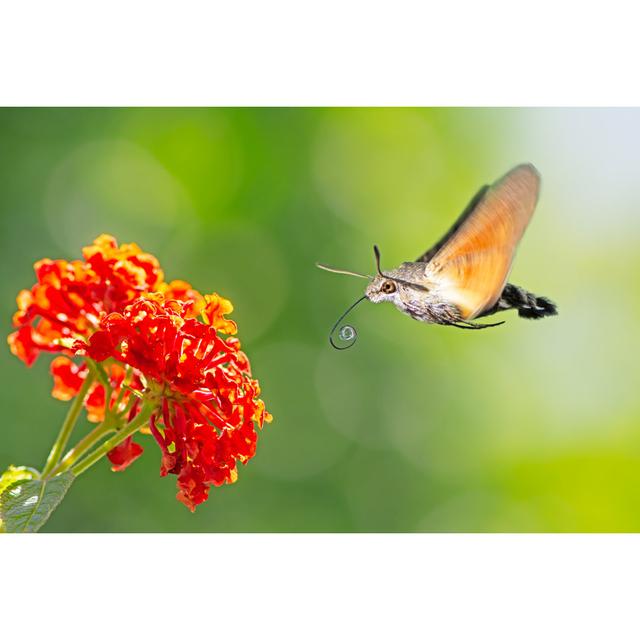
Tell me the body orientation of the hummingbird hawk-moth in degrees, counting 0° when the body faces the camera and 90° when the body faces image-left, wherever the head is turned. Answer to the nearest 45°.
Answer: approximately 90°
